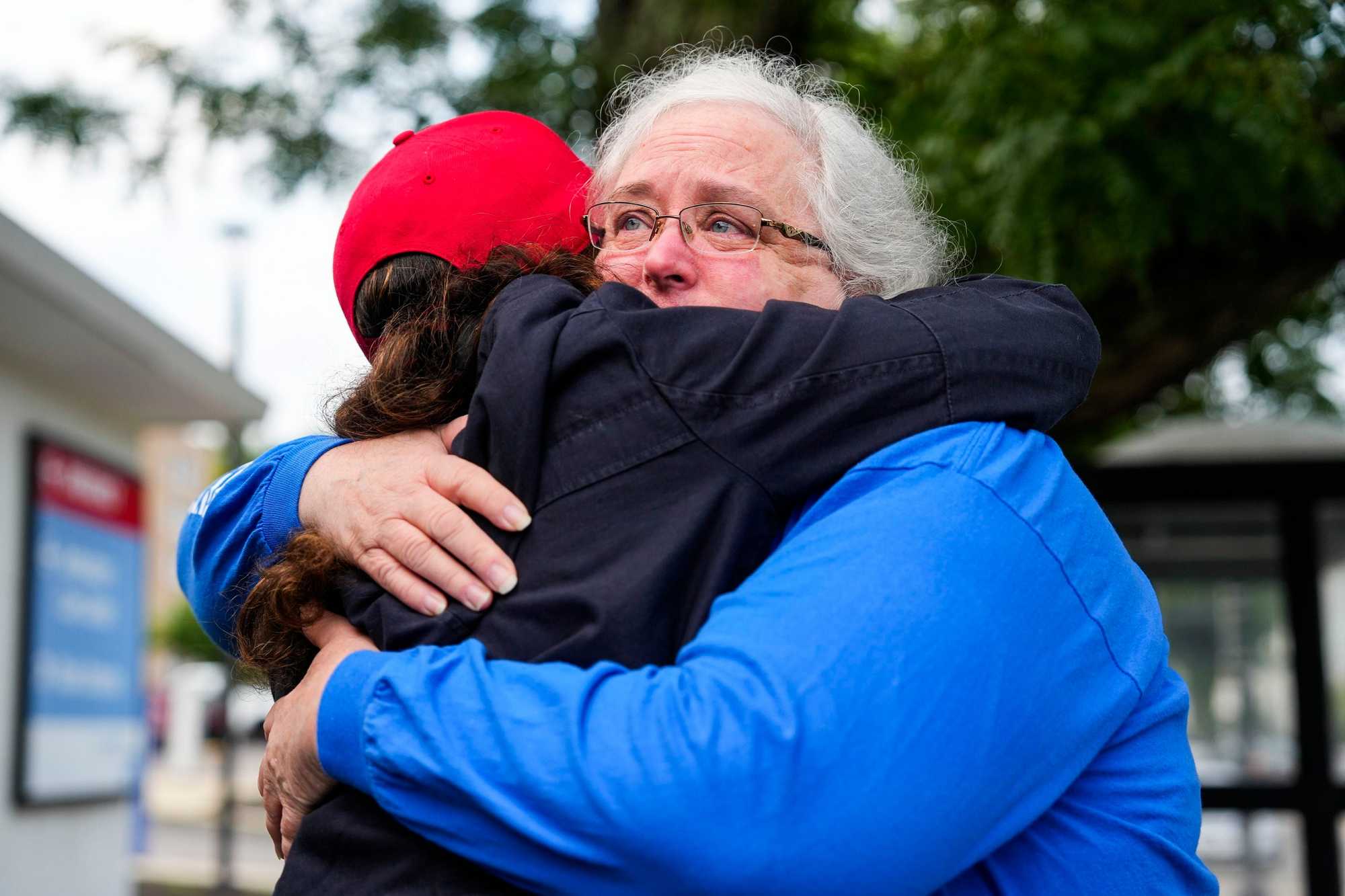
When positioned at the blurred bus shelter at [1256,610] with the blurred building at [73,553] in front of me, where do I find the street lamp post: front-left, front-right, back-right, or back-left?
front-right

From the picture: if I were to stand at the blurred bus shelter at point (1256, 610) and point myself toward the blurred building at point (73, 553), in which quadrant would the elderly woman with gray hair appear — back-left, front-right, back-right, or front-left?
front-left

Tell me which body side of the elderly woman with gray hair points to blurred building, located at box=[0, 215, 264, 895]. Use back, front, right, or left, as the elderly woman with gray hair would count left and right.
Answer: right

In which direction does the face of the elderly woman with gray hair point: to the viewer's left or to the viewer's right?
to the viewer's left

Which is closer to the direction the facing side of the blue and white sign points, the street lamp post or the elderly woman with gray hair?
the elderly woman with gray hair

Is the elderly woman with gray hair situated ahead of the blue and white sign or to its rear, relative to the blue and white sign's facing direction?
ahead

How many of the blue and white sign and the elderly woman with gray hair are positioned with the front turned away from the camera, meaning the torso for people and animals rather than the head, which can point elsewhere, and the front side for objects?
0

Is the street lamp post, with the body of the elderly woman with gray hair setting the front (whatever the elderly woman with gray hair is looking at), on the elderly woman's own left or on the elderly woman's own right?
on the elderly woman's own right

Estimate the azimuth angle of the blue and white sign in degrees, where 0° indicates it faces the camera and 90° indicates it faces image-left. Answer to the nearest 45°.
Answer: approximately 315°

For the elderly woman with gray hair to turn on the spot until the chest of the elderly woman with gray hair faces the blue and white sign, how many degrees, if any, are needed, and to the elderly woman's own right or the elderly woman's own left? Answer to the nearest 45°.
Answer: approximately 90° to the elderly woman's own right
